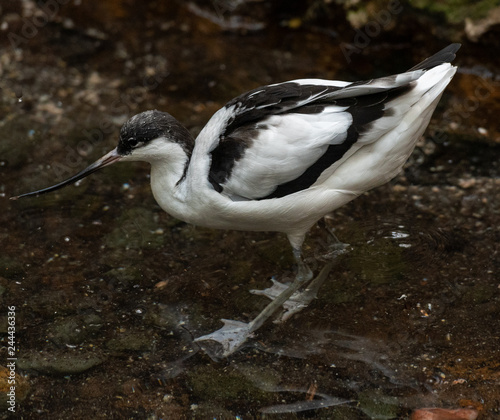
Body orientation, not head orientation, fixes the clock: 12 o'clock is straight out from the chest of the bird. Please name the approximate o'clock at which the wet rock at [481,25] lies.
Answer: The wet rock is roughly at 4 o'clock from the bird.

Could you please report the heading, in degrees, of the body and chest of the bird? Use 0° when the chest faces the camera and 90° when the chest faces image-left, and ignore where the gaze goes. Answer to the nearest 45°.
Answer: approximately 90°

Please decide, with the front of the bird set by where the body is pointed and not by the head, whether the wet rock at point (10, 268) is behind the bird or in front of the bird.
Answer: in front

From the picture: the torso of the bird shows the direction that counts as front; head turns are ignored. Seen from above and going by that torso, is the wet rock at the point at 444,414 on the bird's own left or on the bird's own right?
on the bird's own left

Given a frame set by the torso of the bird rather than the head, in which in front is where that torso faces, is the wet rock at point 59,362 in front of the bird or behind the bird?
in front
